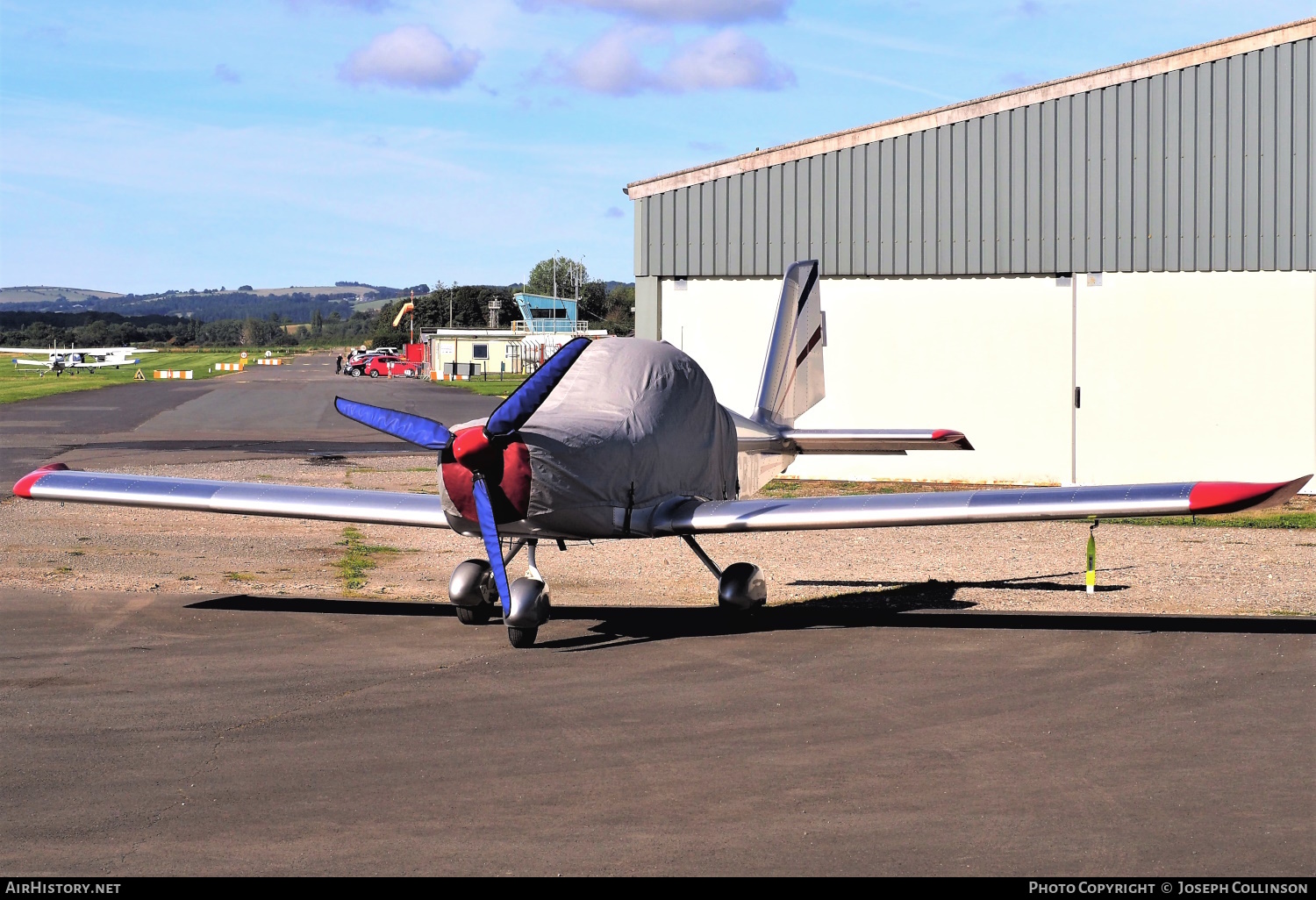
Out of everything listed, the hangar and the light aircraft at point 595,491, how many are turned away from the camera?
0

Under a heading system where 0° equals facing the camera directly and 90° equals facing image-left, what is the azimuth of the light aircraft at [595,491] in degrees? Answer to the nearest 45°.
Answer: approximately 45°

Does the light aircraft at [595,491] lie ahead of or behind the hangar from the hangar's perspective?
ahead

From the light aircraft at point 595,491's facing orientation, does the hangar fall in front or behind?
behind

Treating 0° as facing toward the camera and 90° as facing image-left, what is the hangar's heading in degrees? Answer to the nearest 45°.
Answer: approximately 0°
